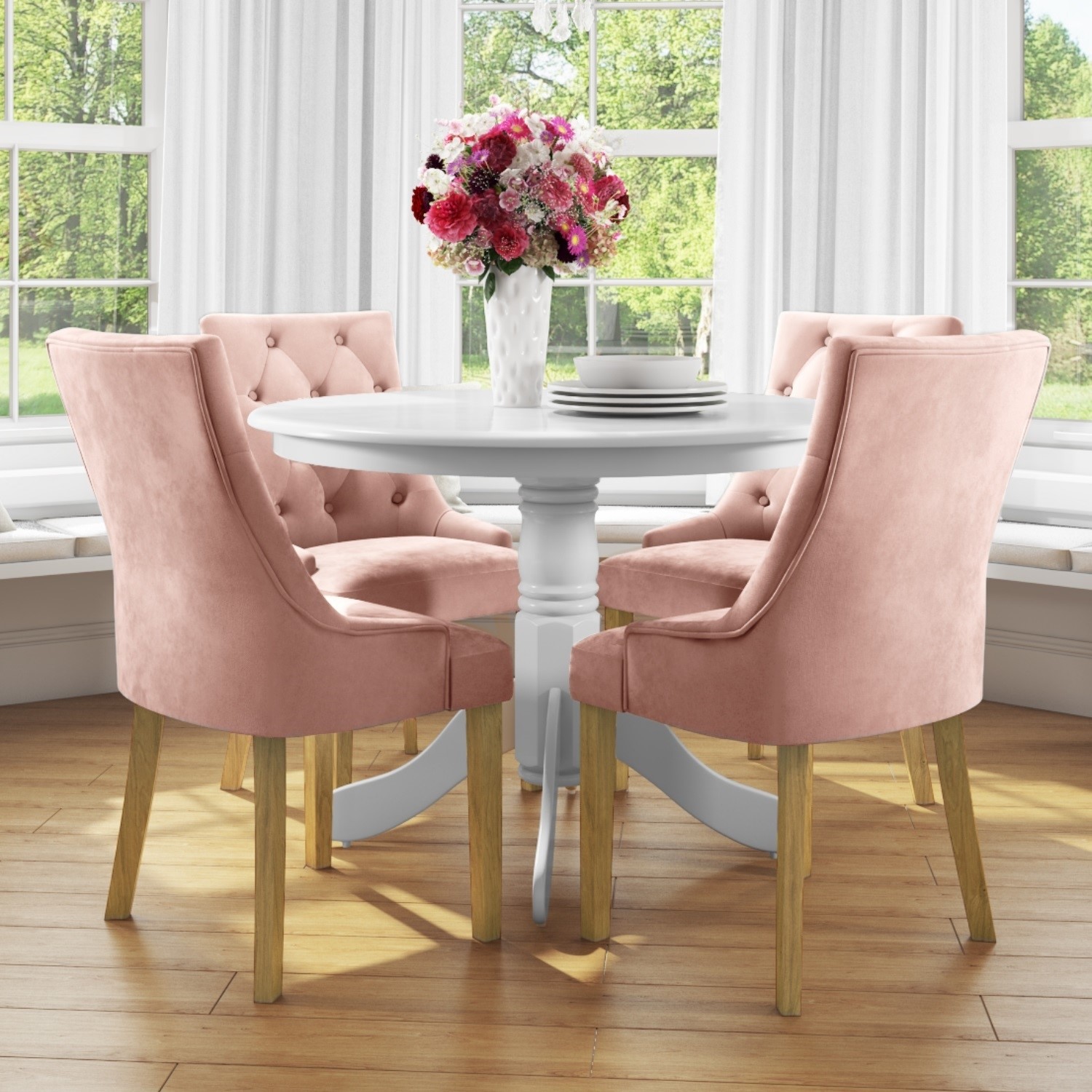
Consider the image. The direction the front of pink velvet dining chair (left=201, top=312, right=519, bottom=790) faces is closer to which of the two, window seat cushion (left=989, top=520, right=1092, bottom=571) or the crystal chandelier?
the crystal chandelier

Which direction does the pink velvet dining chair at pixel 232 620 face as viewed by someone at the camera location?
facing away from the viewer and to the right of the viewer

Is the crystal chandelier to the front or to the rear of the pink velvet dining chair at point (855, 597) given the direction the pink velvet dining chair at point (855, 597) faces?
to the front

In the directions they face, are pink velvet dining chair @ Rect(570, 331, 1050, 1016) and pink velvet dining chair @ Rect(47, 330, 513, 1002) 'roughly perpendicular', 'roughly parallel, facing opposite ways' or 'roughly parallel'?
roughly perpendicular

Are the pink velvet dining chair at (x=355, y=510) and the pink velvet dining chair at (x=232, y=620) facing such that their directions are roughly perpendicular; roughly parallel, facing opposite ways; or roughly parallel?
roughly perpendicular

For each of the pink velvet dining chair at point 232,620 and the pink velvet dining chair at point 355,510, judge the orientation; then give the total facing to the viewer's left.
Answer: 0

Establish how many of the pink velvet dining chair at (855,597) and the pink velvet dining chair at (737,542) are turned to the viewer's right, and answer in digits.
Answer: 0

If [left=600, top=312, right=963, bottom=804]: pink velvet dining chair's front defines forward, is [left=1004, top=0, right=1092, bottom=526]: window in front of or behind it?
behind

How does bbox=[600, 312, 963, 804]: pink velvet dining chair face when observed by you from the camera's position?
facing the viewer and to the left of the viewer

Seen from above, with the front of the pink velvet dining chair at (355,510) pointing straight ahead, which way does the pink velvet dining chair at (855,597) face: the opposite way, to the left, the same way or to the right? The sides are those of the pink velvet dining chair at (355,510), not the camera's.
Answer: the opposite way

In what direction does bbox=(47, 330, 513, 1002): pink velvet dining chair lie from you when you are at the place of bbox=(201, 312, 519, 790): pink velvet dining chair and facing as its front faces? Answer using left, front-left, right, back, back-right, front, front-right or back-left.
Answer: front-right
